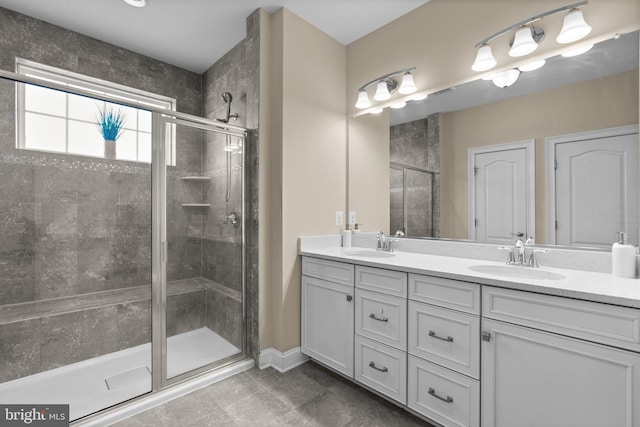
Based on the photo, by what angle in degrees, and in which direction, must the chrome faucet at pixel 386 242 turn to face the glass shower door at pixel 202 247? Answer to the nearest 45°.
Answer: approximately 45° to its right

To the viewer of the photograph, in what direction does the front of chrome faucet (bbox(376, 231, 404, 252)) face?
facing the viewer and to the left of the viewer

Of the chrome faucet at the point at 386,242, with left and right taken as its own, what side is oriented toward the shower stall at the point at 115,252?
front

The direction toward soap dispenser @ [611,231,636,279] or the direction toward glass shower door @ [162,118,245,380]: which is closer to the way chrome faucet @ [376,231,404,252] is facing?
the glass shower door

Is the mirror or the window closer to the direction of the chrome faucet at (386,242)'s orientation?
the window

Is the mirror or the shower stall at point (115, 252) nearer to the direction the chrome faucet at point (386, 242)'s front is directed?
the shower stall

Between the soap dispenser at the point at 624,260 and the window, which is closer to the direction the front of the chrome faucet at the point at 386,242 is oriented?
the window

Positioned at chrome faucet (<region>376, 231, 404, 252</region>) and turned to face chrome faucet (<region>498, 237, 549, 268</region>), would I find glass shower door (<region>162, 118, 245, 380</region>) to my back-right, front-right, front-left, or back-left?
back-right

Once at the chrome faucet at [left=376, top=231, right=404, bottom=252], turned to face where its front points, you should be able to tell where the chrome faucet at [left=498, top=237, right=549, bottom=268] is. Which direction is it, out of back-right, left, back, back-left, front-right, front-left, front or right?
left
